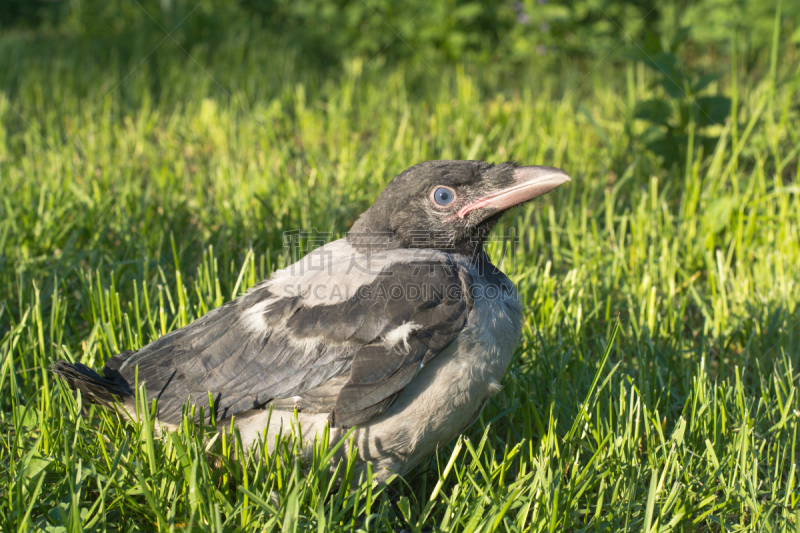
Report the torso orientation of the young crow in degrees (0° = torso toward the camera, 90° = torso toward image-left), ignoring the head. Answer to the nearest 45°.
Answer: approximately 270°
